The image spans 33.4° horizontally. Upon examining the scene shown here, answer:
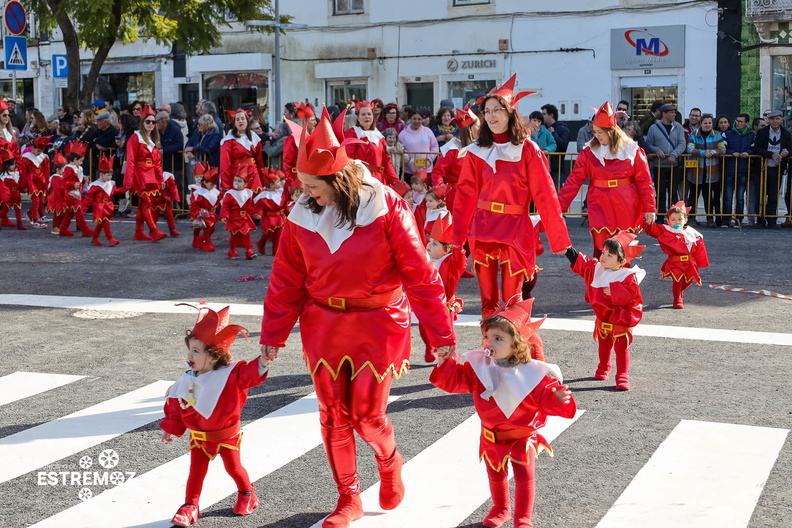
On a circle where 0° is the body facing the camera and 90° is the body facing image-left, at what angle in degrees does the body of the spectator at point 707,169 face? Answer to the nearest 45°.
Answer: approximately 0°

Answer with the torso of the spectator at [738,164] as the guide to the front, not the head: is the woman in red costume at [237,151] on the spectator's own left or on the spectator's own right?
on the spectator's own right

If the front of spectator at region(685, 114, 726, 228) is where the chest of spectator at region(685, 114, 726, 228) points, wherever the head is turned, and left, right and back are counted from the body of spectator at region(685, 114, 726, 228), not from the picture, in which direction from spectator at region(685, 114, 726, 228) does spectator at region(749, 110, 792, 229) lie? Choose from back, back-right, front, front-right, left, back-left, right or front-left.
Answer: left

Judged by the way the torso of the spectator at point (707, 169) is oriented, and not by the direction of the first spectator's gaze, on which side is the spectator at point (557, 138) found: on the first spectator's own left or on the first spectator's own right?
on the first spectator's own right

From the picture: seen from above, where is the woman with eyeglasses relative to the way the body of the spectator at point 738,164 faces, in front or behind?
in front

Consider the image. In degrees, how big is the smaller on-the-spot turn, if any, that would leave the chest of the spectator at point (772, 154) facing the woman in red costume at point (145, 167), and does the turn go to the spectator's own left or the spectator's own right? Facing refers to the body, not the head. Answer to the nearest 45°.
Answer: approximately 45° to the spectator's own right

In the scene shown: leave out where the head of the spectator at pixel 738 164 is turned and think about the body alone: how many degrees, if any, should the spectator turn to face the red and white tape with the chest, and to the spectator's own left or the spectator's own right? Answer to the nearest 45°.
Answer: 0° — they already face it
